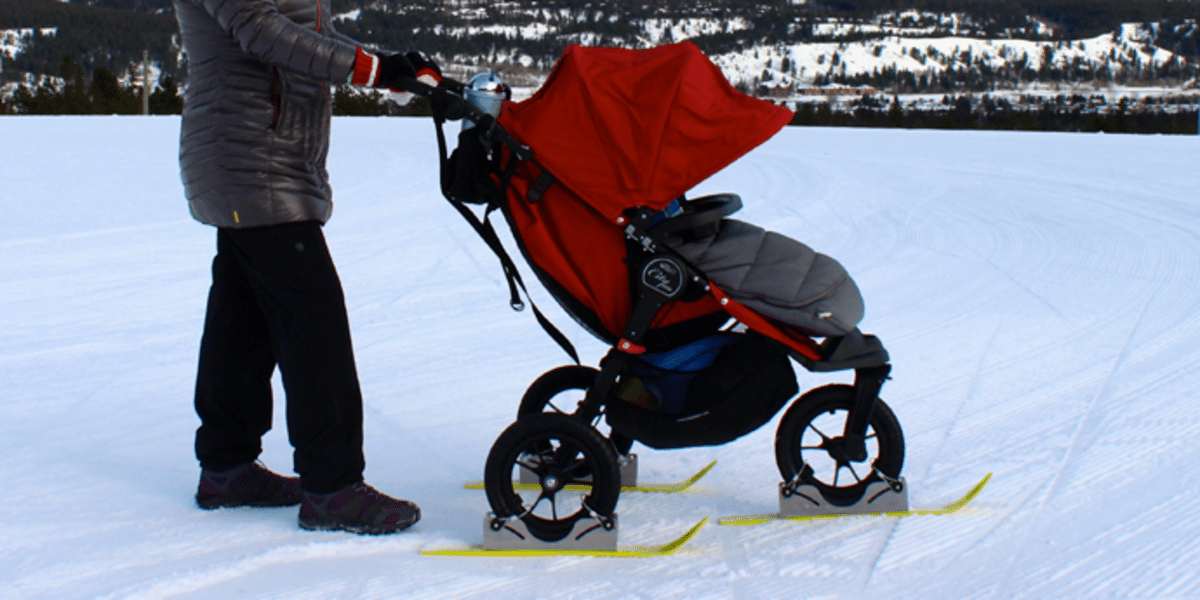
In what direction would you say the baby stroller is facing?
to the viewer's right

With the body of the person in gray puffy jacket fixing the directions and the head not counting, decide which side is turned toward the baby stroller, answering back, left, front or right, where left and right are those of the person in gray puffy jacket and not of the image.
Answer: front

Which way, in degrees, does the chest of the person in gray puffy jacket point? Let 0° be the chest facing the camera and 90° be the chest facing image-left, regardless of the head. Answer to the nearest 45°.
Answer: approximately 270°

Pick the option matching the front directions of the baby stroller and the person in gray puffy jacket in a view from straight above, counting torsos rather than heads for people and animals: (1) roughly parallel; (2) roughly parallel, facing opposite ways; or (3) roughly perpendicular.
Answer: roughly parallel

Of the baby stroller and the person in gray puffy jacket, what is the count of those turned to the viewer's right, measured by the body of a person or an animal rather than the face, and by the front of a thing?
2

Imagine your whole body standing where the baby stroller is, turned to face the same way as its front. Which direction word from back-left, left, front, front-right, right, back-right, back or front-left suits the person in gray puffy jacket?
back
